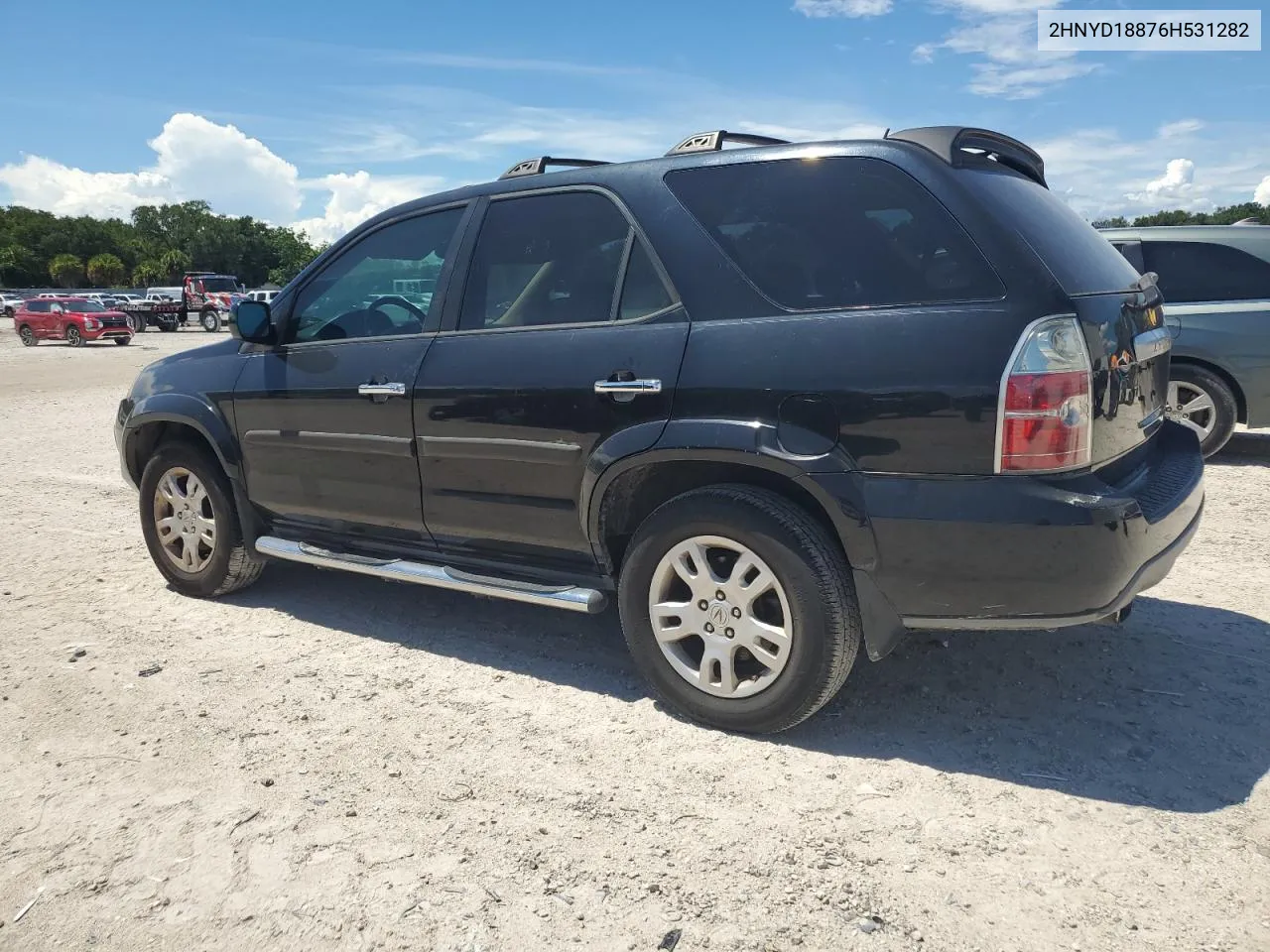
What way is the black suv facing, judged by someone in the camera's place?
facing away from the viewer and to the left of the viewer

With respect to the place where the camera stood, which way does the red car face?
facing the viewer and to the right of the viewer

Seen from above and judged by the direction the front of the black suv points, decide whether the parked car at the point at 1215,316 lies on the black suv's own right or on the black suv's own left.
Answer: on the black suv's own right

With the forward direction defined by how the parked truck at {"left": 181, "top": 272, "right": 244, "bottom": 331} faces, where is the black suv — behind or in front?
in front

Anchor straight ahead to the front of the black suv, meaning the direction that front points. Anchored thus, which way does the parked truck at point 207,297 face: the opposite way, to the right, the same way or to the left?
the opposite way

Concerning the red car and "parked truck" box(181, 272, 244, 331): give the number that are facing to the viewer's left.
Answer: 0

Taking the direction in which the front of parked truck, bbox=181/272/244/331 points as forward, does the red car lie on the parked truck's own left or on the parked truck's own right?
on the parked truck's own right

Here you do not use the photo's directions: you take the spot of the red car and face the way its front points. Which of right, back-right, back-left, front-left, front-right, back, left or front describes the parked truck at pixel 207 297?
left

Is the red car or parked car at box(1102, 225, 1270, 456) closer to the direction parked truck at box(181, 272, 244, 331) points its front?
the parked car

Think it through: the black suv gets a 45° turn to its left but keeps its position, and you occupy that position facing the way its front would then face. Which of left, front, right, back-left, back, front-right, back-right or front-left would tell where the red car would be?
front-right
